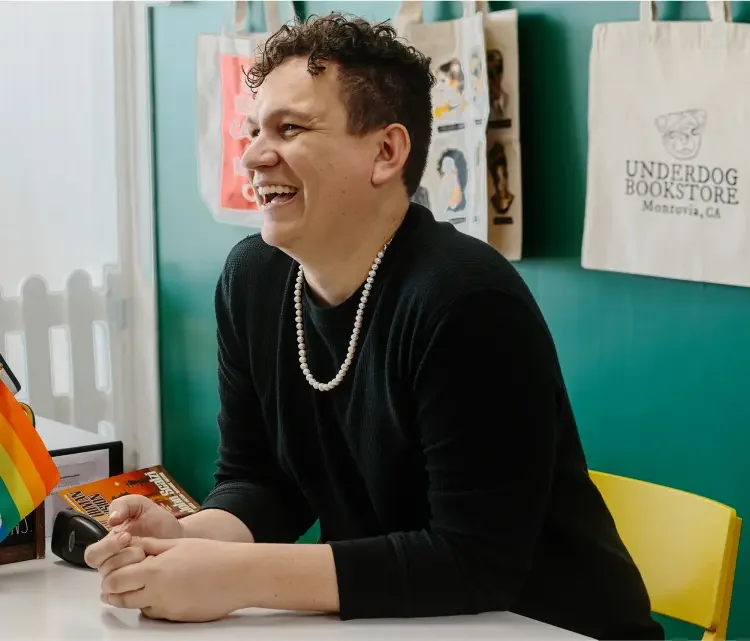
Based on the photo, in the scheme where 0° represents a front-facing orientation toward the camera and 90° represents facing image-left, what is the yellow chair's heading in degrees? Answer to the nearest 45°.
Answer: approximately 45°

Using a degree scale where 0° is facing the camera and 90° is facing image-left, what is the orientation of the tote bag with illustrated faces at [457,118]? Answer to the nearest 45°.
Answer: approximately 0°

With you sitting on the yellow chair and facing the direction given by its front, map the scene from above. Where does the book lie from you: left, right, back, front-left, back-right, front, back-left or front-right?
front-right

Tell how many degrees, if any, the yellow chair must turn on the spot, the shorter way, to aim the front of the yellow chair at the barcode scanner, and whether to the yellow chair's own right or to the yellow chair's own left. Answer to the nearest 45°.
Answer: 0° — it already faces it

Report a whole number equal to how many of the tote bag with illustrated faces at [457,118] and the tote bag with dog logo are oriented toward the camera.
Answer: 2

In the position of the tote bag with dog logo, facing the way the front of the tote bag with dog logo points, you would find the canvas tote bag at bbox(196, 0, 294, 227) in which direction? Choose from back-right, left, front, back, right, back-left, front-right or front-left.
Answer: back-right

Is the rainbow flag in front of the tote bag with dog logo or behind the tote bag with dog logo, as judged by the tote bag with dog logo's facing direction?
in front

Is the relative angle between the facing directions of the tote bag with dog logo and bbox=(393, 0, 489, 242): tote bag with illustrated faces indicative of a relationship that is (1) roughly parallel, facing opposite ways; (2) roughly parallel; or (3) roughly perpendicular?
roughly parallel

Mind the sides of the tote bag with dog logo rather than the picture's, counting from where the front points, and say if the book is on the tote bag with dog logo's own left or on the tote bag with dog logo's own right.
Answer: on the tote bag with dog logo's own right

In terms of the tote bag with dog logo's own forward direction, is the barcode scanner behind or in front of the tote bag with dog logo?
in front
